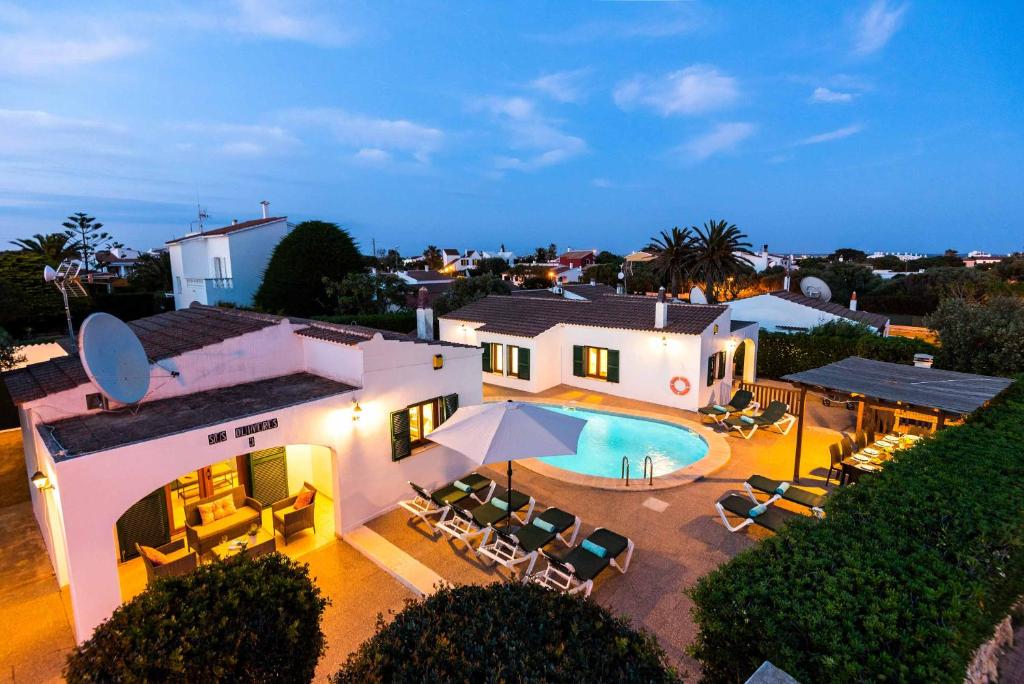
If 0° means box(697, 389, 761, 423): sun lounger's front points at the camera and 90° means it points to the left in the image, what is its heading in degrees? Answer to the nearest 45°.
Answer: approximately 45°

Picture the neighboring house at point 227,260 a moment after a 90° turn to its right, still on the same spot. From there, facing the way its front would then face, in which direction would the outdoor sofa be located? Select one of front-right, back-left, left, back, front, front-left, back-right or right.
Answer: back-left
